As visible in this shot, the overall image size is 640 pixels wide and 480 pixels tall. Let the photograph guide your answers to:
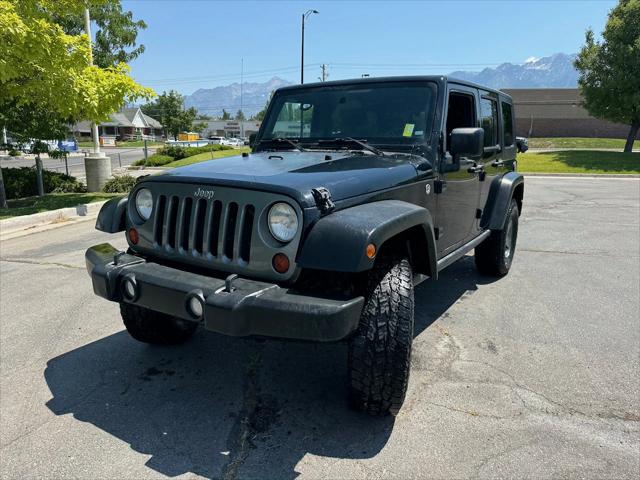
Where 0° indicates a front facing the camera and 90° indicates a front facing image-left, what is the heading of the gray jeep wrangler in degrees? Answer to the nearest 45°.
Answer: approximately 45°

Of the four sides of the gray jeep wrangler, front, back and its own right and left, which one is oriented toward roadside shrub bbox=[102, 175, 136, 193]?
right

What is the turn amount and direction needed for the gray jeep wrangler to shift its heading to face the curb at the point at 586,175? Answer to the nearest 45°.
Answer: approximately 180°

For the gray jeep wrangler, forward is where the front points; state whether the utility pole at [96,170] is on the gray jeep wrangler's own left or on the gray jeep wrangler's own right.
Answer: on the gray jeep wrangler's own right

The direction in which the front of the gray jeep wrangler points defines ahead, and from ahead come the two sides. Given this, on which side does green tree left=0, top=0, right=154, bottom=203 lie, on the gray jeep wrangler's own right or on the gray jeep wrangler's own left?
on the gray jeep wrangler's own right

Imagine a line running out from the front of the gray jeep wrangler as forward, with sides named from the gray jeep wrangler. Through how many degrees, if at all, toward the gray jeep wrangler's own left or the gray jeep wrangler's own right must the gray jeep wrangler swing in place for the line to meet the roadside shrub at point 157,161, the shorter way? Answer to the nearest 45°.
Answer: approximately 135° to the gray jeep wrangler's own right

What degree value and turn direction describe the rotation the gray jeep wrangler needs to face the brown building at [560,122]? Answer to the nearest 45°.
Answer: approximately 180°

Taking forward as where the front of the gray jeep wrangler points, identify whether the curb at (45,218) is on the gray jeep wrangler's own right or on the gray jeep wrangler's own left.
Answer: on the gray jeep wrangler's own right

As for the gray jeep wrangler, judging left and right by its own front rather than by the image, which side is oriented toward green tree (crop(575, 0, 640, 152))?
back

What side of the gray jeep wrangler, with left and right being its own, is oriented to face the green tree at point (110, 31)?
right

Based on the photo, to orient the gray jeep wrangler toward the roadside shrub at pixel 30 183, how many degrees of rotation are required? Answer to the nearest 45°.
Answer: approximately 90° to its right
